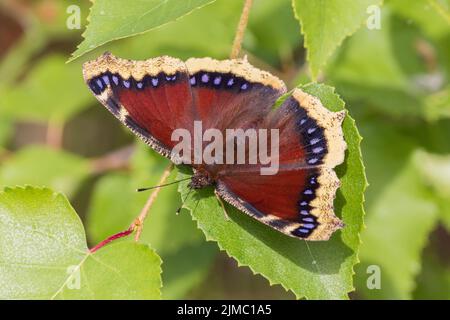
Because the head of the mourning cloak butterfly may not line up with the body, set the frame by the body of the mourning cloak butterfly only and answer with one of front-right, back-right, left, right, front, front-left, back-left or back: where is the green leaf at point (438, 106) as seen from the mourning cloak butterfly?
back

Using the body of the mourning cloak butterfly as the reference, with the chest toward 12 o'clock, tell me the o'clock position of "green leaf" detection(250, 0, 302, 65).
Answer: The green leaf is roughly at 5 o'clock from the mourning cloak butterfly.

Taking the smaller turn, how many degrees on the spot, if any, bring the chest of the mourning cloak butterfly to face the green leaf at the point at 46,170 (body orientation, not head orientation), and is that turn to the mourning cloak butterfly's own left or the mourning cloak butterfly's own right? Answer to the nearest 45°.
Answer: approximately 90° to the mourning cloak butterfly's own right

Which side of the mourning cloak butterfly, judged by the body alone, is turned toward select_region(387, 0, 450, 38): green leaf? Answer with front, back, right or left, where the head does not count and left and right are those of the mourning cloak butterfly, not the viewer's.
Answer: back

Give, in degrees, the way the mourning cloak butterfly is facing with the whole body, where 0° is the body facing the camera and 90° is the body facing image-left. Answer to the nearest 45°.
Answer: approximately 45°

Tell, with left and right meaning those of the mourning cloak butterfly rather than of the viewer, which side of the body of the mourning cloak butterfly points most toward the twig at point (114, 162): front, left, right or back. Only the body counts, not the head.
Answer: right
